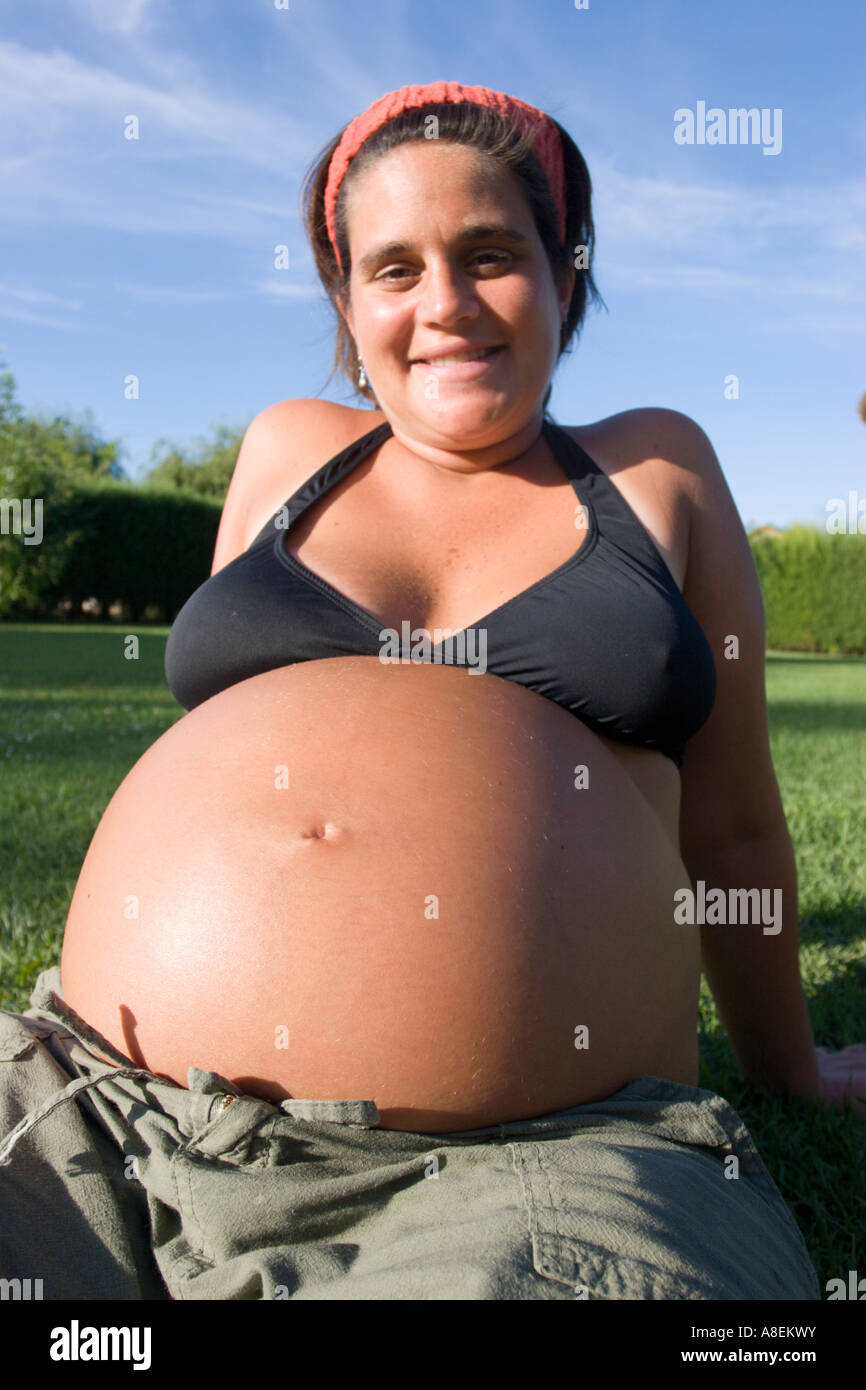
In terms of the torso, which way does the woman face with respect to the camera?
toward the camera

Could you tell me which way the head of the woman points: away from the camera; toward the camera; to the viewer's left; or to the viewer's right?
toward the camera

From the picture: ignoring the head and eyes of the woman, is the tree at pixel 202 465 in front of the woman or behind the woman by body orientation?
behind

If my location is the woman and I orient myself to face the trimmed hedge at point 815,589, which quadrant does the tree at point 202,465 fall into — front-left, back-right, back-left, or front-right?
front-left

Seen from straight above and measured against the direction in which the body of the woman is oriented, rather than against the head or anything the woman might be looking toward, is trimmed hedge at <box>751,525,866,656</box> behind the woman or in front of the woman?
behind
